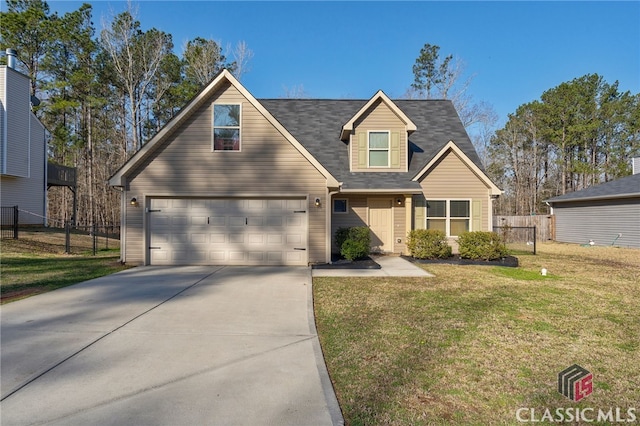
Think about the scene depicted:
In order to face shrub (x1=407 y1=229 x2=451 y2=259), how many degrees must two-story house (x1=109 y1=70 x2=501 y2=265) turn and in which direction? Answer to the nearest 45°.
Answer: approximately 90° to its left

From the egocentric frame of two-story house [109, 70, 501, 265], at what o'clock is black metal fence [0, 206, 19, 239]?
The black metal fence is roughly at 4 o'clock from the two-story house.

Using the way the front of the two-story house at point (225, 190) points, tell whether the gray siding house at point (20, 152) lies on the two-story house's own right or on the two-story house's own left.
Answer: on the two-story house's own right

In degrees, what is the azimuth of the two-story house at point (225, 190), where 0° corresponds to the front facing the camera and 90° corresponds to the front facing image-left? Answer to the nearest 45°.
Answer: approximately 0°

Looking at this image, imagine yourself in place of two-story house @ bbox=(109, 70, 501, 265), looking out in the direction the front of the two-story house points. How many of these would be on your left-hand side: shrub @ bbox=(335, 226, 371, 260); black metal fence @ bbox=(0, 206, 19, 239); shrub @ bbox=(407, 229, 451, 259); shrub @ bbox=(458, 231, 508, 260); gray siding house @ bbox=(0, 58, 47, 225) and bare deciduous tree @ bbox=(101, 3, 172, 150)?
3

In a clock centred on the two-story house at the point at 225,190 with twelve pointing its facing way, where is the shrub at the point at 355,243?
The shrub is roughly at 11 o'clock from the two-story house.

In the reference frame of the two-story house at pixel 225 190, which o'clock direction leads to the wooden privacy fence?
The wooden privacy fence is roughly at 8 o'clock from the two-story house.

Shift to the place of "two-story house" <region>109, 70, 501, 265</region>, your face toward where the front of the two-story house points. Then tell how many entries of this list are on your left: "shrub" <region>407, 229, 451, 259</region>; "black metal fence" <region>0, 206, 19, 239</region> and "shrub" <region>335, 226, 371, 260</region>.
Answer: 2

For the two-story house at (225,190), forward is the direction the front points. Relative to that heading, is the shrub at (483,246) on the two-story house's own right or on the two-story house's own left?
on the two-story house's own left
